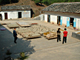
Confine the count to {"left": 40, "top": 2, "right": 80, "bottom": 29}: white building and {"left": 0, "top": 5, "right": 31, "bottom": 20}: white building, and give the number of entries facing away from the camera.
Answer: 0

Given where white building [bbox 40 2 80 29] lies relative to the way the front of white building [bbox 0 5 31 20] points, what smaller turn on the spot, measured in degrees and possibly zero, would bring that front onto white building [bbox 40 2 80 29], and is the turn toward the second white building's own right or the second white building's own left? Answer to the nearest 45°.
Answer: approximately 45° to the second white building's own left

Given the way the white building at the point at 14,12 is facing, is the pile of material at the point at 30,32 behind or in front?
in front

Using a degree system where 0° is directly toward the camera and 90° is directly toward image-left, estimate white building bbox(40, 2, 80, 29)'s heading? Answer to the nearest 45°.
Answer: approximately 45°

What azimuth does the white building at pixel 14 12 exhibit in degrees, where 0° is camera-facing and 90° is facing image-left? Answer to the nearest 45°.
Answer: approximately 0°

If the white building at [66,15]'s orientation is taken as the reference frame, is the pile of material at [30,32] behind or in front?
in front
